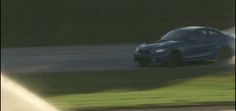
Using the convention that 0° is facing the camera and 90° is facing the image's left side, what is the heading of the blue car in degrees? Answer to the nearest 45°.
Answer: approximately 45°
